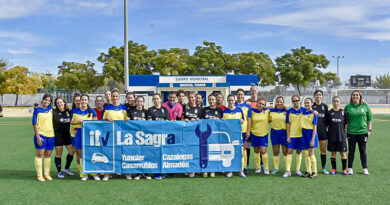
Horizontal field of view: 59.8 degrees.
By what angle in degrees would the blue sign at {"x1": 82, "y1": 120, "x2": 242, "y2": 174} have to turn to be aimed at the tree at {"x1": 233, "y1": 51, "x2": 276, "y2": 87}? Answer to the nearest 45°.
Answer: approximately 180°

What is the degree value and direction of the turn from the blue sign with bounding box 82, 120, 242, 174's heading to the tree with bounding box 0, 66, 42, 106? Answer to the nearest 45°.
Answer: approximately 135° to its right

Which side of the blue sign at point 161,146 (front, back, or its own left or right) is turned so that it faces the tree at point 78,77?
back

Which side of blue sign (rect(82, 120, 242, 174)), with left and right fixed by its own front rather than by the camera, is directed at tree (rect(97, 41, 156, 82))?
back

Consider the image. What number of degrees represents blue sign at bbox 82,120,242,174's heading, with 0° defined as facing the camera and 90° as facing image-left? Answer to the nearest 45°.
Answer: approximately 0°

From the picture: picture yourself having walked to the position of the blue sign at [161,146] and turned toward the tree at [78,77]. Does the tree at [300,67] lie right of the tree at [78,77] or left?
right

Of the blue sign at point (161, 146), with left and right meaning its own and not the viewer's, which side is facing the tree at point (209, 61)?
back

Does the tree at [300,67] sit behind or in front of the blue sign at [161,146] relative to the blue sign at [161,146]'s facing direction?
behind

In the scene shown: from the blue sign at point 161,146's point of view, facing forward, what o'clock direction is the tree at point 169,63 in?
The tree is roughly at 6 o'clock from the blue sign.
